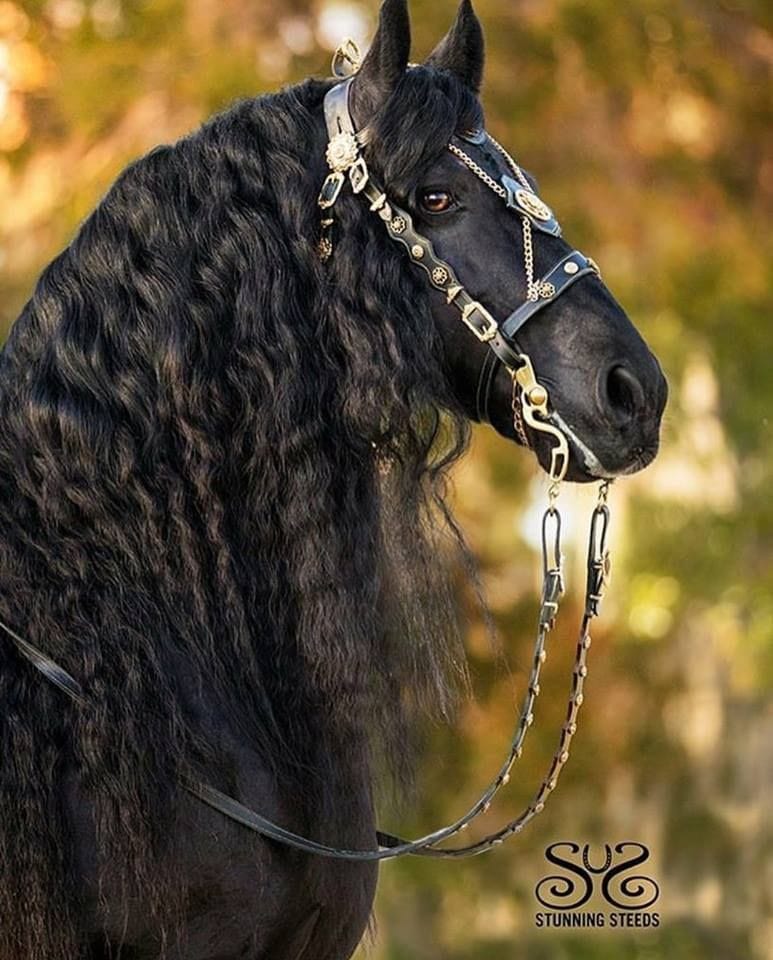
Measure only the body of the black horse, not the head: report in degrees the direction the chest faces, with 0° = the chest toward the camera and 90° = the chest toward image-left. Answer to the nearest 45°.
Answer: approximately 270°
